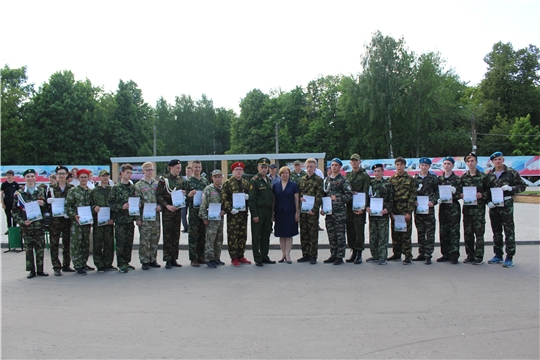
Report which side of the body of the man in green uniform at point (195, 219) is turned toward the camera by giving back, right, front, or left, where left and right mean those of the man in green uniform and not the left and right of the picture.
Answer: front

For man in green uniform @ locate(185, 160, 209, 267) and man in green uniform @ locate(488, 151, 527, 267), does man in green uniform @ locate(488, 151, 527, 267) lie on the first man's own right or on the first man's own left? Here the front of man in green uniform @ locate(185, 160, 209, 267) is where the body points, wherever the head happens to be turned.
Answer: on the first man's own left

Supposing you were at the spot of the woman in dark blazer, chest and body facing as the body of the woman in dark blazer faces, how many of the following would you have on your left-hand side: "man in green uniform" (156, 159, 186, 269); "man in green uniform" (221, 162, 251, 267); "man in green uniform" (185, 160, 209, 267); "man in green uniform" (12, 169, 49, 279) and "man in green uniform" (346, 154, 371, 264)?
1

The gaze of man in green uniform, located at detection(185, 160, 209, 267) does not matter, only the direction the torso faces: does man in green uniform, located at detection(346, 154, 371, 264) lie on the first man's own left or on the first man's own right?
on the first man's own left

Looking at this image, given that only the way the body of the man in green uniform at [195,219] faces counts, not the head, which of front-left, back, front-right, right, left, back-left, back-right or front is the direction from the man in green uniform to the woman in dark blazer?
left

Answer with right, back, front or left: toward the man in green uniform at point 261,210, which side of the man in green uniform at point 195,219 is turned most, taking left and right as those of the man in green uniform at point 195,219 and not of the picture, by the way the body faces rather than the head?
left

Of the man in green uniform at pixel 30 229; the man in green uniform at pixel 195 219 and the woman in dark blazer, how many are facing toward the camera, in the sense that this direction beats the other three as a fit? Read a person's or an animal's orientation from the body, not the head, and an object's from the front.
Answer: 3

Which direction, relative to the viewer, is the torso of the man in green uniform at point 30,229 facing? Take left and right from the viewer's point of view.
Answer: facing the viewer

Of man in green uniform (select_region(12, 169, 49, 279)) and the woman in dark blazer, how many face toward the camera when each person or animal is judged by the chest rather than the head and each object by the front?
2

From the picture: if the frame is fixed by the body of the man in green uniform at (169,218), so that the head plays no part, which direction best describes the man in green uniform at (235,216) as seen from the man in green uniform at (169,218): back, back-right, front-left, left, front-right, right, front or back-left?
front-left

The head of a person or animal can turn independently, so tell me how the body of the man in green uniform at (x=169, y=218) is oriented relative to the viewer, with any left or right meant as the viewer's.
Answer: facing the viewer and to the right of the viewer

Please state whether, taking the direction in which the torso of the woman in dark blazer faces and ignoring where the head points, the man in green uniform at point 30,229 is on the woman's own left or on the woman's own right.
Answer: on the woman's own right

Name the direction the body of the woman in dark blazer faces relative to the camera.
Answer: toward the camera

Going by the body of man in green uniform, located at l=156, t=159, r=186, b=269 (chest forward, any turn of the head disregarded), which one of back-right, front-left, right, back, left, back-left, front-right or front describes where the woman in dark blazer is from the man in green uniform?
front-left

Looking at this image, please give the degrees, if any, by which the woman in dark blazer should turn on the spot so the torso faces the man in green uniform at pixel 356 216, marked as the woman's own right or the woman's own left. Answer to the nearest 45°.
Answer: approximately 90° to the woman's own left
